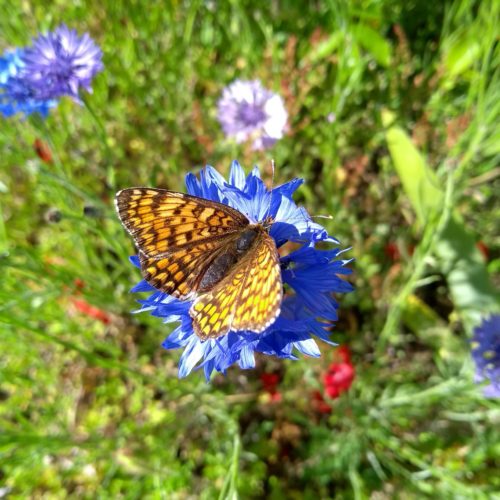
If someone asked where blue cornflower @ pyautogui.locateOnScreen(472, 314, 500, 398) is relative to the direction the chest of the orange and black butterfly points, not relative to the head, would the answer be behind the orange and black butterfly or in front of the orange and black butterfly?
in front

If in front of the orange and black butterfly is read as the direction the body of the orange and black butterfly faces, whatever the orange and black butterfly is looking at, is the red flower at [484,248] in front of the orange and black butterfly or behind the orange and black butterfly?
in front

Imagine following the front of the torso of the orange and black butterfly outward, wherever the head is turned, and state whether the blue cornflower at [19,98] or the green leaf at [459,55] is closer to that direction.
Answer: the green leaf

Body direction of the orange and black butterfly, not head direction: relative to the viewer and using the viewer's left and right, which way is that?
facing away from the viewer and to the right of the viewer

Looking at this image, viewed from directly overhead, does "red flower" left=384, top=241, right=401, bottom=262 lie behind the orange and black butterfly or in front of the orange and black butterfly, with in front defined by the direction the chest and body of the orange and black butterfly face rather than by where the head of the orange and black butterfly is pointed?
in front
